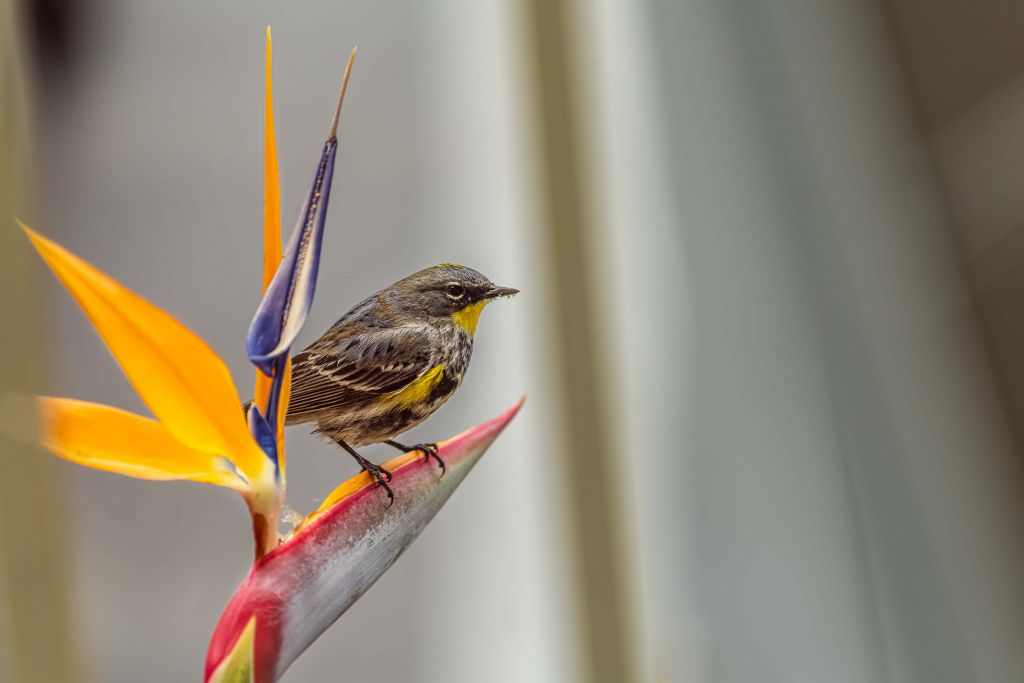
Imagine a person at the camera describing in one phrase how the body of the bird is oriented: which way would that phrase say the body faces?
to the viewer's right
